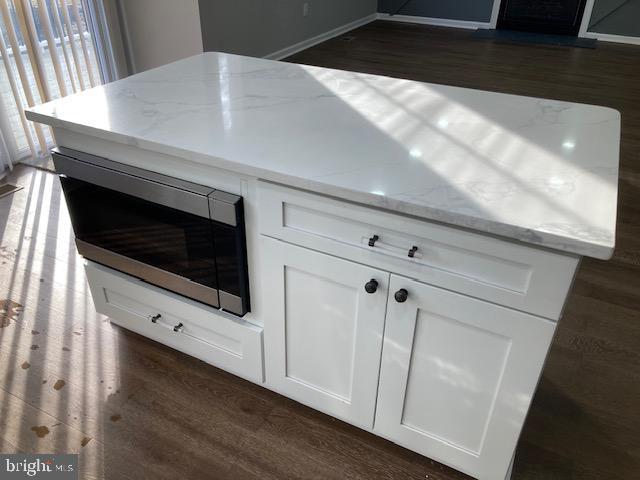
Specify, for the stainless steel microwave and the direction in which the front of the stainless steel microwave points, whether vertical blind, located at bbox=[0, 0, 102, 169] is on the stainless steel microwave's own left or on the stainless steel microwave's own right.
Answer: on the stainless steel microwave's own right

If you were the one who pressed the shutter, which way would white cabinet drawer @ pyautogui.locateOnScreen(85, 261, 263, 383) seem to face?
facing the viewer and to the left of the viewer

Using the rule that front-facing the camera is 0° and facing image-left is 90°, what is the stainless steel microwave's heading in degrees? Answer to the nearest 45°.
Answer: approximately 45°

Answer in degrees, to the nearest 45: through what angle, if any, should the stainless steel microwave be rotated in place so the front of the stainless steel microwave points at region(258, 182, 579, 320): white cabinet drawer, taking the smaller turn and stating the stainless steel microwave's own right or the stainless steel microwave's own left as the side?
approximately 90° to the stainless steel microwave's own left

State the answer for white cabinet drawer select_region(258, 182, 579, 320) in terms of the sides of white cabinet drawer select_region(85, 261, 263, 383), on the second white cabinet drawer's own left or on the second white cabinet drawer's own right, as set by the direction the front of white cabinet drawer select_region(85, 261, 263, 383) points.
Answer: on the second white cabinet drawer's own left

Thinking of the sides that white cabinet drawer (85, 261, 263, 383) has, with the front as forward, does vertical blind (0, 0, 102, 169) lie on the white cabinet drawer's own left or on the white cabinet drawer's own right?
on the white cabinet drawer's own right

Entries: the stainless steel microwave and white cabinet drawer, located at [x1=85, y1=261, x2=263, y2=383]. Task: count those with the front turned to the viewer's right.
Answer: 0
